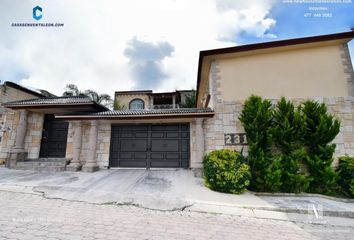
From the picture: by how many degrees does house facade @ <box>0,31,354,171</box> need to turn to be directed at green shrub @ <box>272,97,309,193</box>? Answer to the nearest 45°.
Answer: approximately 45° to its left

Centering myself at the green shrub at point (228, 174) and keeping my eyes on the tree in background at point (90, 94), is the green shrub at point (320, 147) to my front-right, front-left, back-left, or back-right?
back-right

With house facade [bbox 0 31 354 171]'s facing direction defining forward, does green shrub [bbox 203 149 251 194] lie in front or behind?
in front

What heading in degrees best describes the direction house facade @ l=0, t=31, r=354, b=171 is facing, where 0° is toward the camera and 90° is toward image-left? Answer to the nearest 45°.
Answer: approximately 0°

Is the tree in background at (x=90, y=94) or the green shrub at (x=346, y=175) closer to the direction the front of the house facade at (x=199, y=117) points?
the green shrub

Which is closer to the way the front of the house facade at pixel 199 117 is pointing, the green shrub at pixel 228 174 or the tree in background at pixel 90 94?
the green shrub

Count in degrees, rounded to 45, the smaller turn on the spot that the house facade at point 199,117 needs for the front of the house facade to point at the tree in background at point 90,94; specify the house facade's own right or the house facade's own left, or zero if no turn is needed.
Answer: approximately 135° to the house facade's own right
